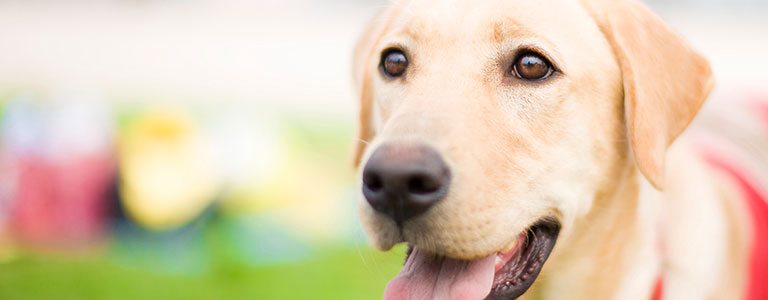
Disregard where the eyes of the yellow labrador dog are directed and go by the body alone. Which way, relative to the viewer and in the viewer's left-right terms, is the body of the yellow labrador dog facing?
facing the viewer and to the left of the viewer
